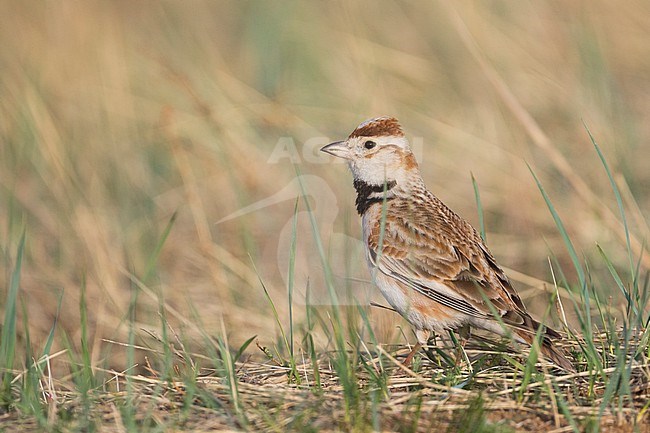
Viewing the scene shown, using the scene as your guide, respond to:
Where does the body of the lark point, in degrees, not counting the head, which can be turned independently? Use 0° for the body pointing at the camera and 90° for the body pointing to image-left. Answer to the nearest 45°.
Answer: approximately 90°
